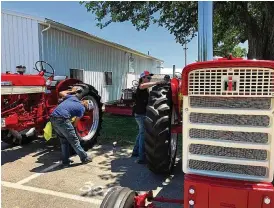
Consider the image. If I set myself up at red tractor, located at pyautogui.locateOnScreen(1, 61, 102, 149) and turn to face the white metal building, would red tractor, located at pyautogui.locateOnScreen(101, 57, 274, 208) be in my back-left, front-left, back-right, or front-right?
back-right

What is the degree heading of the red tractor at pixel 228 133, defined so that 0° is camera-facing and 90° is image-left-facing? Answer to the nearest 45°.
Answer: approximately 0°

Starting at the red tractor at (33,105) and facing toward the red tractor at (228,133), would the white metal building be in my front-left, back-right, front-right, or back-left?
back-left

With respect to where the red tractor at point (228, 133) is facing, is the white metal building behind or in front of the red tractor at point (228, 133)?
behind

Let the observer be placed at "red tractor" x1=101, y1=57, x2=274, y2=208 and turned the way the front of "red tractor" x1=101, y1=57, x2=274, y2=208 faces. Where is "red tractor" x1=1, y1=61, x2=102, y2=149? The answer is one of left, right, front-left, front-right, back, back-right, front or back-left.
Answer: back-right
